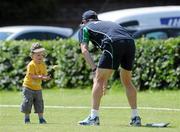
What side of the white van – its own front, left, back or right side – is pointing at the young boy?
left

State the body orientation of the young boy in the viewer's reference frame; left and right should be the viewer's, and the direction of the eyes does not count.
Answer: facing the viewer and to the right of the viewer

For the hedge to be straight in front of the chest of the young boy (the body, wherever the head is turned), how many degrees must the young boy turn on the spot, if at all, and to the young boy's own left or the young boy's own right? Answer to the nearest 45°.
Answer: approximately 135° to the young boy's own left

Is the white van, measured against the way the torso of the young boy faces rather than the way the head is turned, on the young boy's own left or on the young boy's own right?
on the young boy's own left

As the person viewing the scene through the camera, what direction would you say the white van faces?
facing to the left of the viewer
